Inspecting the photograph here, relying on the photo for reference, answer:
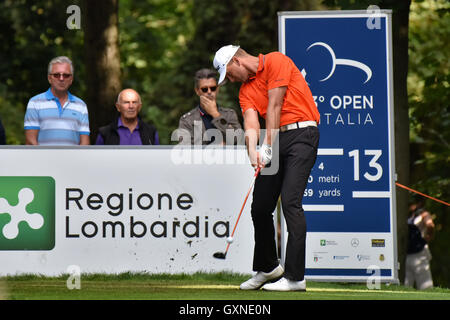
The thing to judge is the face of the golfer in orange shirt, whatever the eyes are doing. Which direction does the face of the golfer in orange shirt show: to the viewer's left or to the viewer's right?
to the viewer's left

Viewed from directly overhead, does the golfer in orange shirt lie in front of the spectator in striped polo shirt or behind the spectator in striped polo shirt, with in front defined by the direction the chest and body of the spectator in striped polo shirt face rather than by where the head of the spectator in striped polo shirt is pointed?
in front

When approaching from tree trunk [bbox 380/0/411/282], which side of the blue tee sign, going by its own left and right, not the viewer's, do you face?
back

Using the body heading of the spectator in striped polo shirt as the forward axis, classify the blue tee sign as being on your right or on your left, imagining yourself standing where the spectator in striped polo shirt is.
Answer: on your left

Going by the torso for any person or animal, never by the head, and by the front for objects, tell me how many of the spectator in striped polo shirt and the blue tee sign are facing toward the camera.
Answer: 2

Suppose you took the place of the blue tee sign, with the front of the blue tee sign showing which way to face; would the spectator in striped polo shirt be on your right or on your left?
on your right

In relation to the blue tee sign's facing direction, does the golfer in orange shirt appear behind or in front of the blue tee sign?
in front

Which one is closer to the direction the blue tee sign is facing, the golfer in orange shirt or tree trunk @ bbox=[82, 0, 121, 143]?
the golfer in orange shirt

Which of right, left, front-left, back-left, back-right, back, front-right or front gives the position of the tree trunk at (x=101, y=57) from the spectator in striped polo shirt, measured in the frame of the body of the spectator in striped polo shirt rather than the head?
back

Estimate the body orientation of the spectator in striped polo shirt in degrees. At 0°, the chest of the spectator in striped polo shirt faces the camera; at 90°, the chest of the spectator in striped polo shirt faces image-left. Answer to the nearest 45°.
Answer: approximately 0°

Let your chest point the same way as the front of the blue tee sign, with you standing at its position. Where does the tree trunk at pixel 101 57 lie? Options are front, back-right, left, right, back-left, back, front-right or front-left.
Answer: back-right
